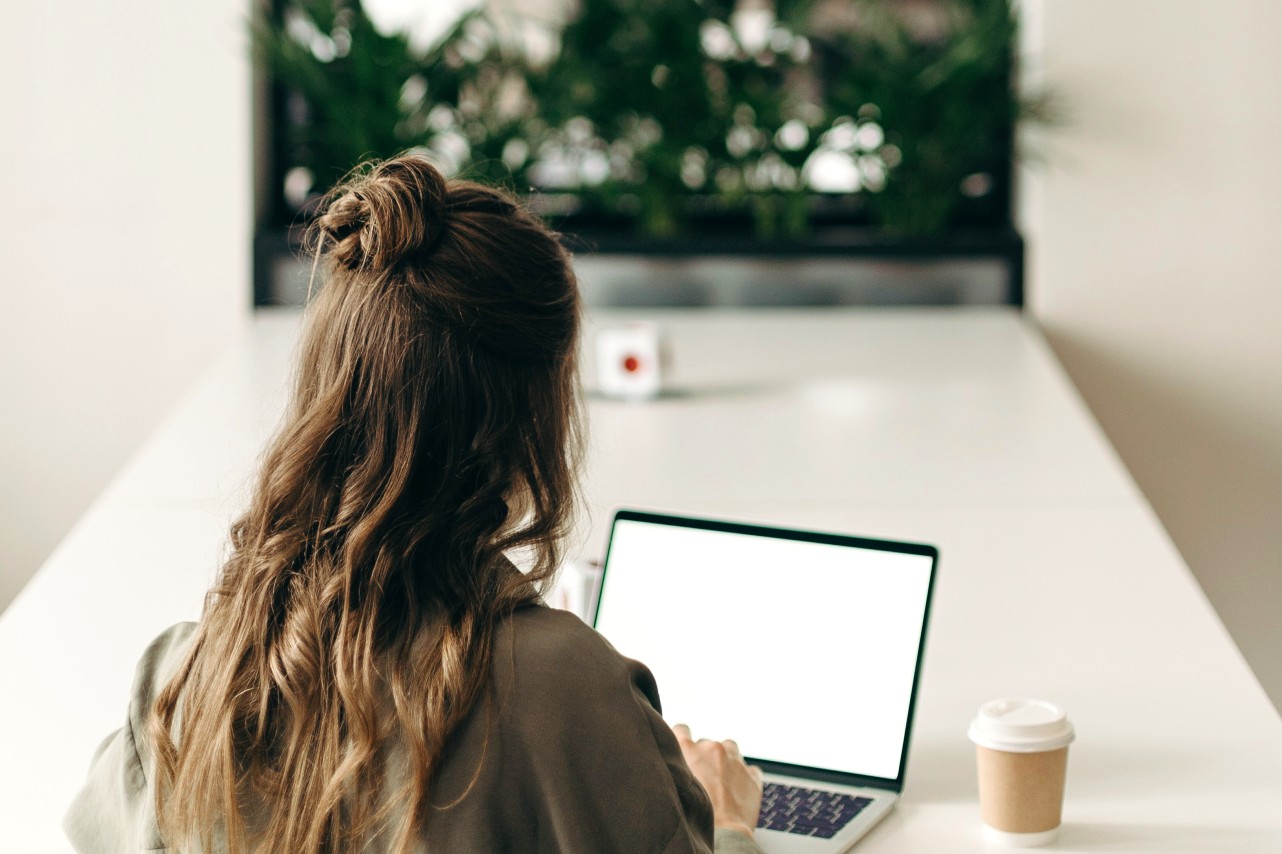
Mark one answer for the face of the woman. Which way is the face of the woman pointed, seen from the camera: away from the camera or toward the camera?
away from the camera

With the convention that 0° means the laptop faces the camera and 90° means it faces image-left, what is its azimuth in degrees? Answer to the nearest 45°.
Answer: approximately 45°

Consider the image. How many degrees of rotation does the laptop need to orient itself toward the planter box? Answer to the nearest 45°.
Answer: approximately 135° to its right

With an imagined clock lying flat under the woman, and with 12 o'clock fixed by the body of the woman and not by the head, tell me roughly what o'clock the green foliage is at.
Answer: The green foliage is roughly at 11 o'clock from the woman.

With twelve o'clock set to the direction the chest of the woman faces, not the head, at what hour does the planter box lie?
The planter box is roughly at 11 o'clock from the woman.

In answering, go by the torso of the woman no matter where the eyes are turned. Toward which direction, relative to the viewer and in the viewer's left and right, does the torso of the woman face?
facing away from the viewer and to the right of the viewer

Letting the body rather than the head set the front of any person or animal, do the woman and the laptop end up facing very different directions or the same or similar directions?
very different directions
